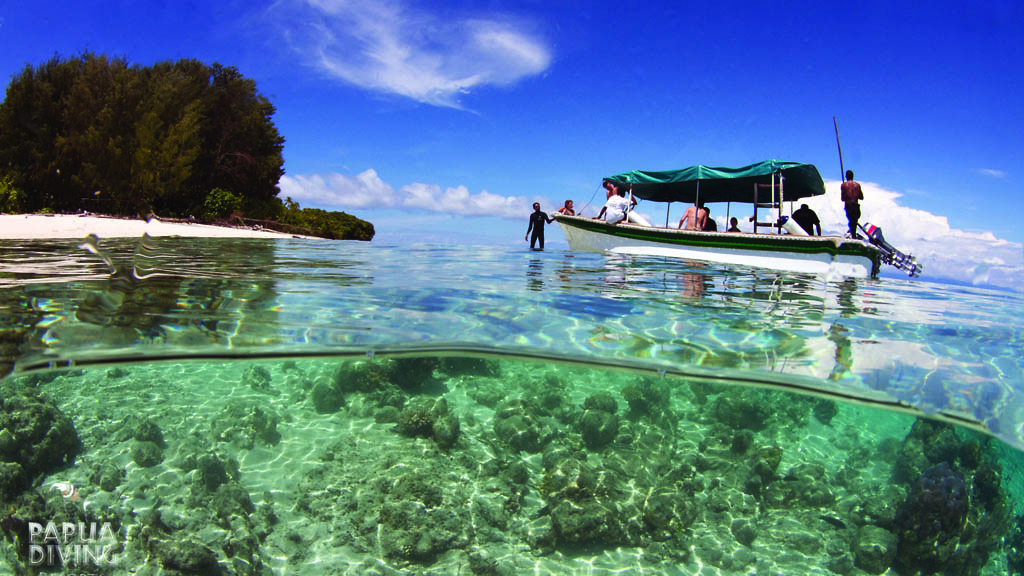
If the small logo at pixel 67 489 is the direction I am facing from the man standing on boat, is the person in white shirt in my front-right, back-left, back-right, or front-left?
front-right

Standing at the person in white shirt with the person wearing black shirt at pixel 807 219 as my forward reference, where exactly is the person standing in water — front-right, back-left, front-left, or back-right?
back-left

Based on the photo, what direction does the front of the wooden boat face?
to the viewer's left
